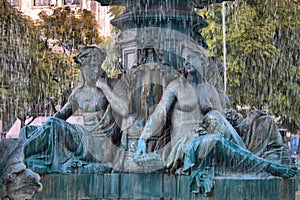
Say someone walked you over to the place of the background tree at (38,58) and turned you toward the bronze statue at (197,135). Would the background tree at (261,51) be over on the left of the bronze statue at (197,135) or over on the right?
left

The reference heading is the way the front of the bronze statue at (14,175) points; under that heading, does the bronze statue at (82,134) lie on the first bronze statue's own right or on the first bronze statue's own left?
on the first bronze statue's own left

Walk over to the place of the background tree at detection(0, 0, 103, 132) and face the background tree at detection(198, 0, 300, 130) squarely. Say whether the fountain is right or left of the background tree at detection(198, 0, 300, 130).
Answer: right

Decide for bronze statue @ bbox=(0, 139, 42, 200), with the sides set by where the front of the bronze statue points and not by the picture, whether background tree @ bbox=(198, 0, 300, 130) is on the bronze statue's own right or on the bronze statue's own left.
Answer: on the bronze statue's own left
